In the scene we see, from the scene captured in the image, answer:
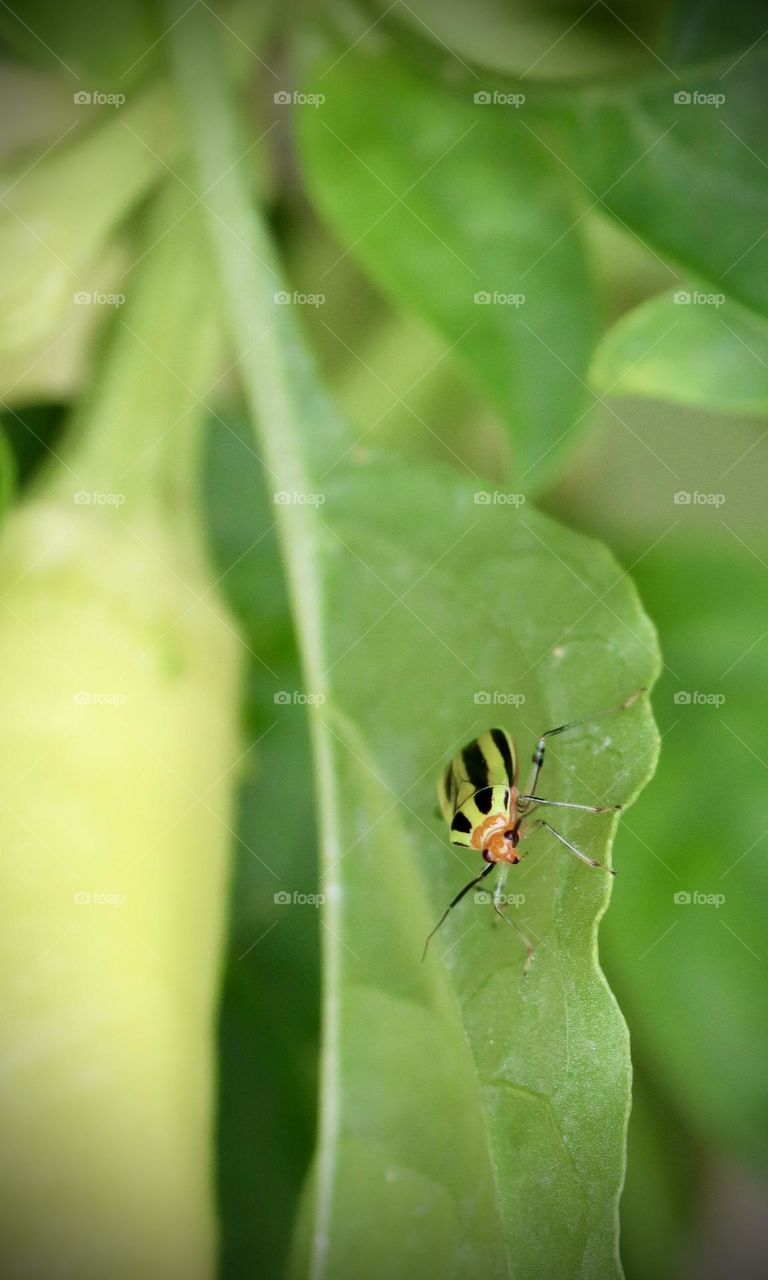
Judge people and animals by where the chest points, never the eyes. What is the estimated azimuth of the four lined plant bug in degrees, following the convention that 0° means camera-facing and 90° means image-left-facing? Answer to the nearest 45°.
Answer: approximately 315°
